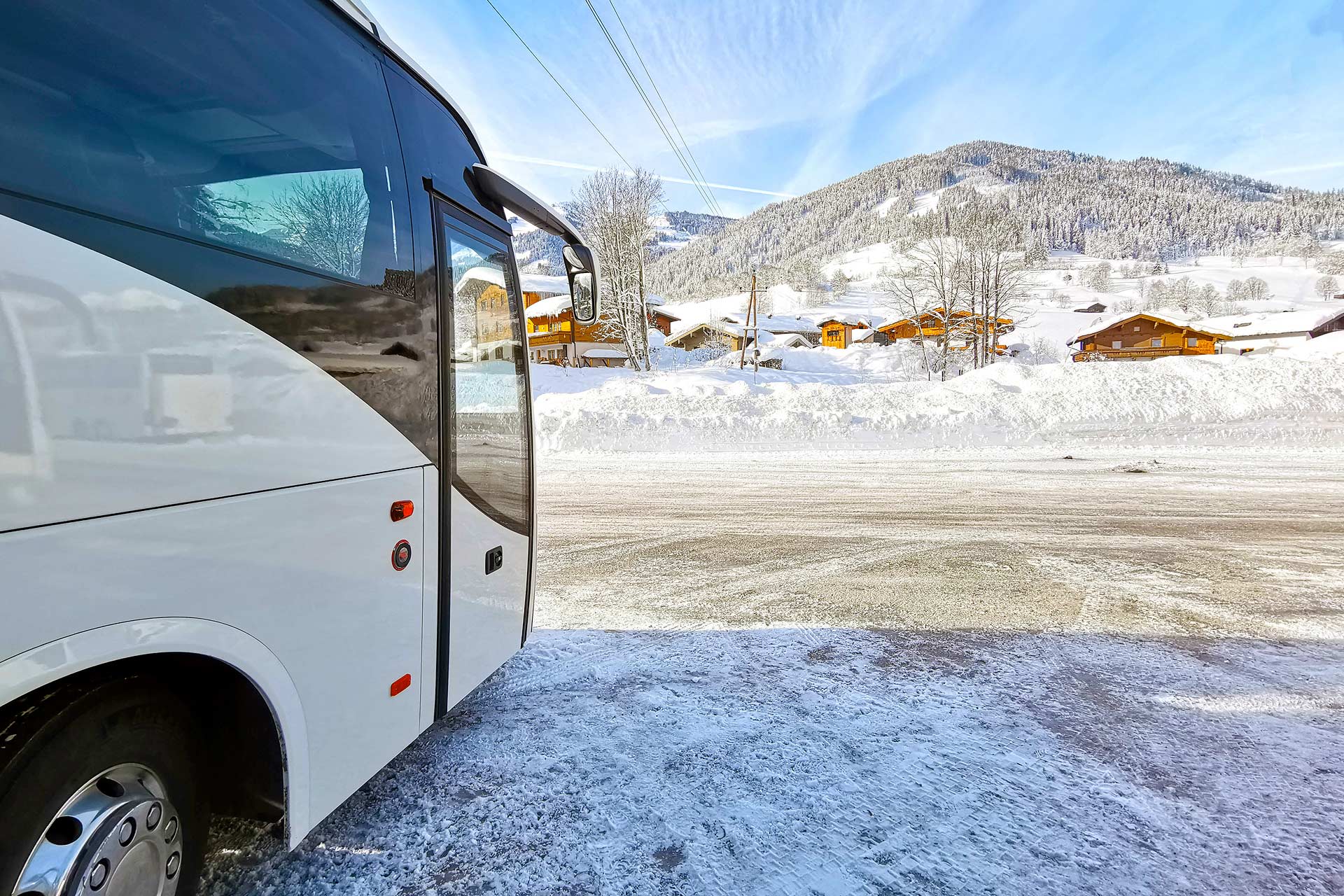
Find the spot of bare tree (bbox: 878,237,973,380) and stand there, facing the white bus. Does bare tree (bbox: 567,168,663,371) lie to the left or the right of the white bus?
right

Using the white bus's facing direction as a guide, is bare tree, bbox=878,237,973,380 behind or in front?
in front

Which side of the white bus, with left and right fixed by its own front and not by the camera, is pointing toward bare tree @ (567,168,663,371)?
front

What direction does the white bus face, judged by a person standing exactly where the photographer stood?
facing away from the viewer and to the right of the viewer
